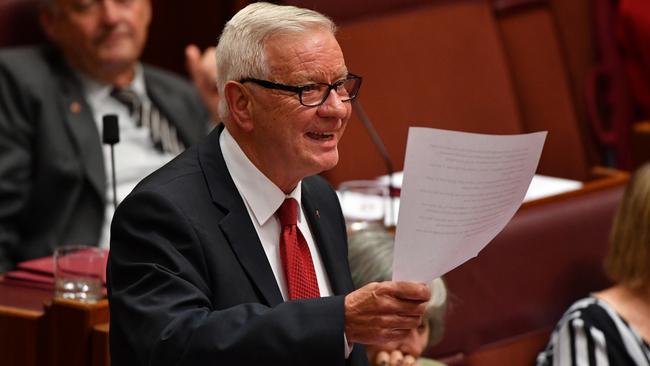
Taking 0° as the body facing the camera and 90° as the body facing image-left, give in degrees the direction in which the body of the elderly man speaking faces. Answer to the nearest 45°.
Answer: approximately 315°

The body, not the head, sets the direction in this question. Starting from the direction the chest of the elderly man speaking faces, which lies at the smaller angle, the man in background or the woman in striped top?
the woman in striped top

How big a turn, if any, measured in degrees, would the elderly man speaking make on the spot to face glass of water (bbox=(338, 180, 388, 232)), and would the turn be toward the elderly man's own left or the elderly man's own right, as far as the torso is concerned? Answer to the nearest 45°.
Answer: approximately 135° to the elderly man's own left

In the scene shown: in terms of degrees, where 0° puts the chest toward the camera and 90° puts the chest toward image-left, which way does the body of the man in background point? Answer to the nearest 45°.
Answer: approximately 315°

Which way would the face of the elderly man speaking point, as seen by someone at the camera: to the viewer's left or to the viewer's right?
to the viewer's right
